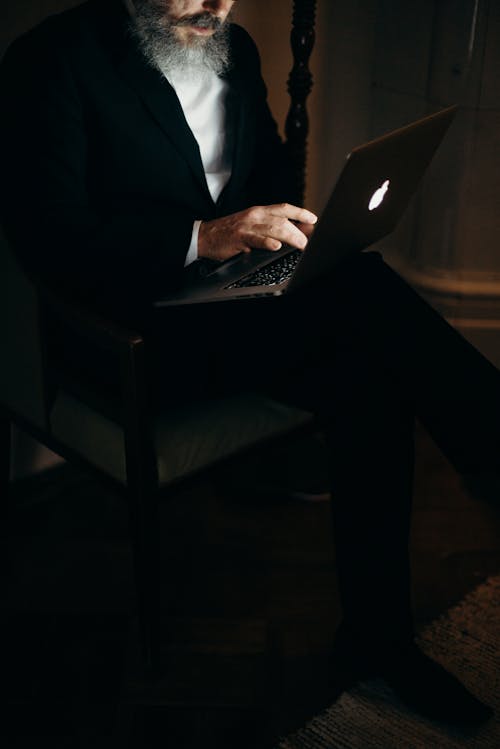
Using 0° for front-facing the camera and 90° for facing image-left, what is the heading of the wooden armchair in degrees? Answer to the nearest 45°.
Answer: approximately 315°

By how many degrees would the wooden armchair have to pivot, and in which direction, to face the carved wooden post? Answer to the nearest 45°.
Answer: approximately 90° to its left

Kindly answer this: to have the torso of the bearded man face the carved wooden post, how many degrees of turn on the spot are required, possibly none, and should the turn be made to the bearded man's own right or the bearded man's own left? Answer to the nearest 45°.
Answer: approximately 135° to the bearded man's own left
